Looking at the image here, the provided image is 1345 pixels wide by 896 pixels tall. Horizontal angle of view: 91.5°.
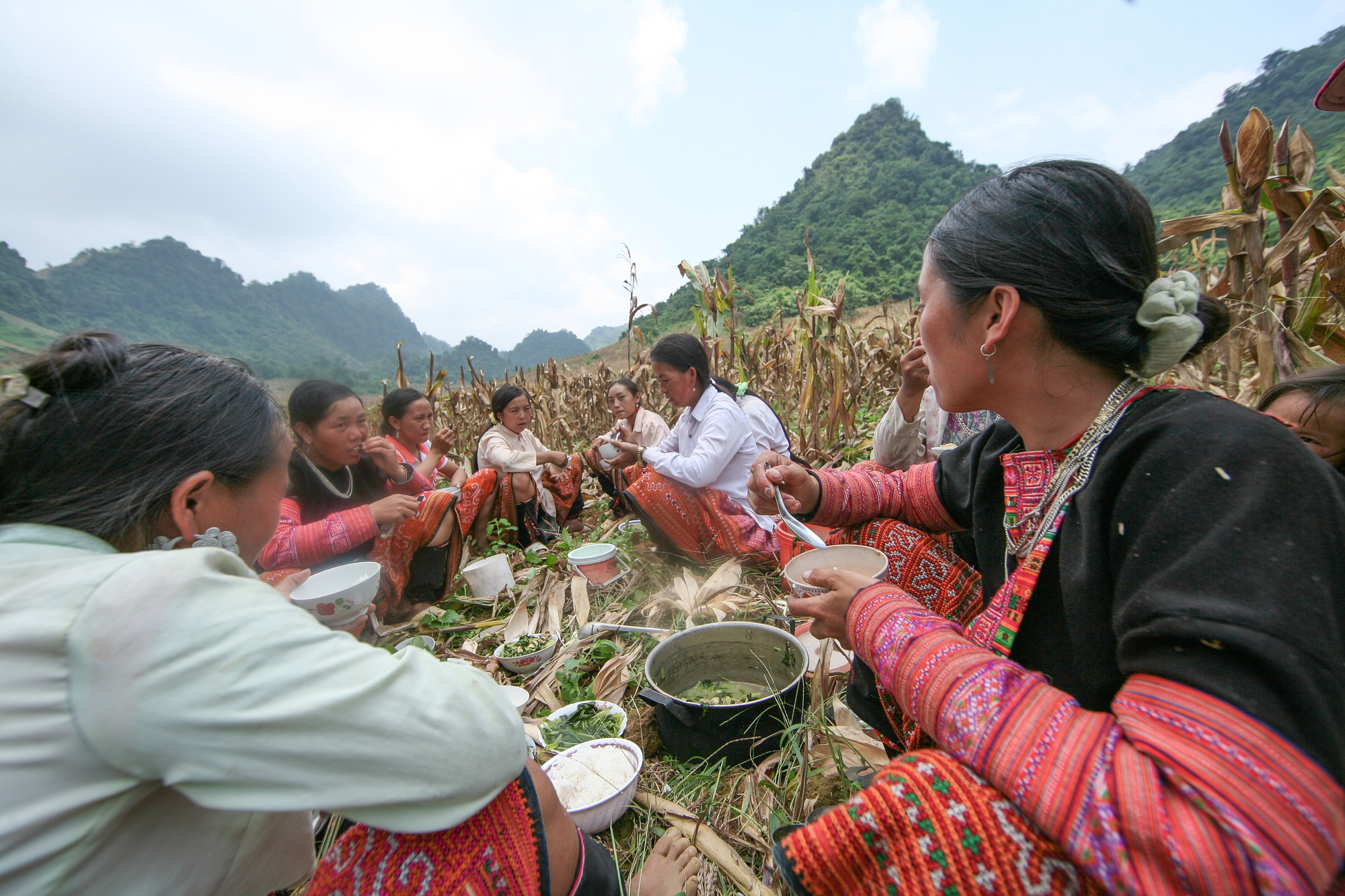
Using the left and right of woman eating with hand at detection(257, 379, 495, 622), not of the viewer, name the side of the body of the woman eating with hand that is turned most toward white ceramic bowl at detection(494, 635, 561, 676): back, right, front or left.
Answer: front

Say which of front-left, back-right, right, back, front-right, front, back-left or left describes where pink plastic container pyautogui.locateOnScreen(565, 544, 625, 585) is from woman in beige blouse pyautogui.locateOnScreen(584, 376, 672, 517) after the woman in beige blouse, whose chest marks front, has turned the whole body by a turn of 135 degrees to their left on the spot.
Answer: right

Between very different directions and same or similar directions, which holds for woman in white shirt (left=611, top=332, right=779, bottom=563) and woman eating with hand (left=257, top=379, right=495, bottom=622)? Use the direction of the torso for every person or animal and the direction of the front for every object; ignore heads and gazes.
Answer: very different directions

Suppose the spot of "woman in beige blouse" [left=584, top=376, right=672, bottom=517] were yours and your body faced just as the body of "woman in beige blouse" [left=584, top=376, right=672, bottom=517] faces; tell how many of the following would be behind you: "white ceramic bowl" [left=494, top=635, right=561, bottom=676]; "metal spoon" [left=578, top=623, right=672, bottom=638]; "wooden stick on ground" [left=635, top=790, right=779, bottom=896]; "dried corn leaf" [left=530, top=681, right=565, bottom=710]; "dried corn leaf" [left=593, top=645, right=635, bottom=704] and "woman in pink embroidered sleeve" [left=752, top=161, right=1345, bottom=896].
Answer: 0

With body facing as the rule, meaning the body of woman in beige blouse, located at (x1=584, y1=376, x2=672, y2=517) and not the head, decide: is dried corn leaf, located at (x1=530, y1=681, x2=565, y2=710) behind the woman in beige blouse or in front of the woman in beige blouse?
in front

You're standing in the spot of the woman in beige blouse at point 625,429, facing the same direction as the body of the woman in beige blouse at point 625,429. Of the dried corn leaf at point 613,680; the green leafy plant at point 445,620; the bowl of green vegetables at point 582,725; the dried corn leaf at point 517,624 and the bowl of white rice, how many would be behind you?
0

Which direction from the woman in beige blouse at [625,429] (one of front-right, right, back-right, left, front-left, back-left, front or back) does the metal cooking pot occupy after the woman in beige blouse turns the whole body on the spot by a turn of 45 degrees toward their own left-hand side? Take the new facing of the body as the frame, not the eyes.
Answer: front

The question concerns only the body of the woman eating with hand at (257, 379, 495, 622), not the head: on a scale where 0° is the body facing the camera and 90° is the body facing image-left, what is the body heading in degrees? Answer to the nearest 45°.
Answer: approximately 315°

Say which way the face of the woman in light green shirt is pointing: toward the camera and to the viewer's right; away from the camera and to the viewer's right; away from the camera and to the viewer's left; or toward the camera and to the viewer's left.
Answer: away from the camera and to the viewer's right

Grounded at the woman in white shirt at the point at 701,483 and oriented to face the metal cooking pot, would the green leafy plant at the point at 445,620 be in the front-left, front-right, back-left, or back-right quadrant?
front-right

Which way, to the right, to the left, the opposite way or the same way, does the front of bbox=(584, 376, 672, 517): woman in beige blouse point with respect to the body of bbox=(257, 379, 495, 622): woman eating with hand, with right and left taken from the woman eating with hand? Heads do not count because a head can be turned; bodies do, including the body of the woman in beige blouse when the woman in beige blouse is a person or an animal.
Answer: to the right

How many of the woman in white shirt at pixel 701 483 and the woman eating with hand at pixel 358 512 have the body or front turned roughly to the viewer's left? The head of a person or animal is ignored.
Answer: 1

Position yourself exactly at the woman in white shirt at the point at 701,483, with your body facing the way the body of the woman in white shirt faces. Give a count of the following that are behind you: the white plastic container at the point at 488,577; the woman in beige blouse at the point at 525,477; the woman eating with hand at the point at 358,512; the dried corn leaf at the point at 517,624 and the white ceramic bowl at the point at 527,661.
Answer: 0

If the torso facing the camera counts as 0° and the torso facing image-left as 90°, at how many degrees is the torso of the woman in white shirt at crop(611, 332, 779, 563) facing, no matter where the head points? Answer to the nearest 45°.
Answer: approximately 90°

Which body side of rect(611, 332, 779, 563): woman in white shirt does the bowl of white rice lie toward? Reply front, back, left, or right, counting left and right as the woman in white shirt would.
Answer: left

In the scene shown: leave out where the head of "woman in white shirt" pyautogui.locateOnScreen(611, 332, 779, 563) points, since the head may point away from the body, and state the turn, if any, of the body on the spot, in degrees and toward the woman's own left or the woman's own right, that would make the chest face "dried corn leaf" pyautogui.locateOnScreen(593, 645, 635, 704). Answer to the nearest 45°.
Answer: approximately 90° to the woman's own left

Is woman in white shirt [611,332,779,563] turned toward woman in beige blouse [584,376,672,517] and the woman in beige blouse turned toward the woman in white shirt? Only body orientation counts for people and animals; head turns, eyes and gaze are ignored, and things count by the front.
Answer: no

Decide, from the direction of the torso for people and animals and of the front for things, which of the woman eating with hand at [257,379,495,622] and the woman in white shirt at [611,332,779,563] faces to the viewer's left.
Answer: the woman in white shirt

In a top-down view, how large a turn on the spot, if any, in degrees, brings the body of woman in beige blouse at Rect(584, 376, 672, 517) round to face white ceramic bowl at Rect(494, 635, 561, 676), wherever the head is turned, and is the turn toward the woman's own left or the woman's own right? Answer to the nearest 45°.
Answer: approximately 45° to the woman's own left

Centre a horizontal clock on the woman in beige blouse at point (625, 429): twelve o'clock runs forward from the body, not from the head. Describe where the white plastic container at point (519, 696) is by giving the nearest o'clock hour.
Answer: The white plastic container is roughly at 11 o'clock from the woman in beige blouse.

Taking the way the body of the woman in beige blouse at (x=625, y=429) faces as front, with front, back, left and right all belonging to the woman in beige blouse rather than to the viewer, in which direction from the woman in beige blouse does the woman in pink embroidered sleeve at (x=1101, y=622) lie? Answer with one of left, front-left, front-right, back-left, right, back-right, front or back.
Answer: front-left
